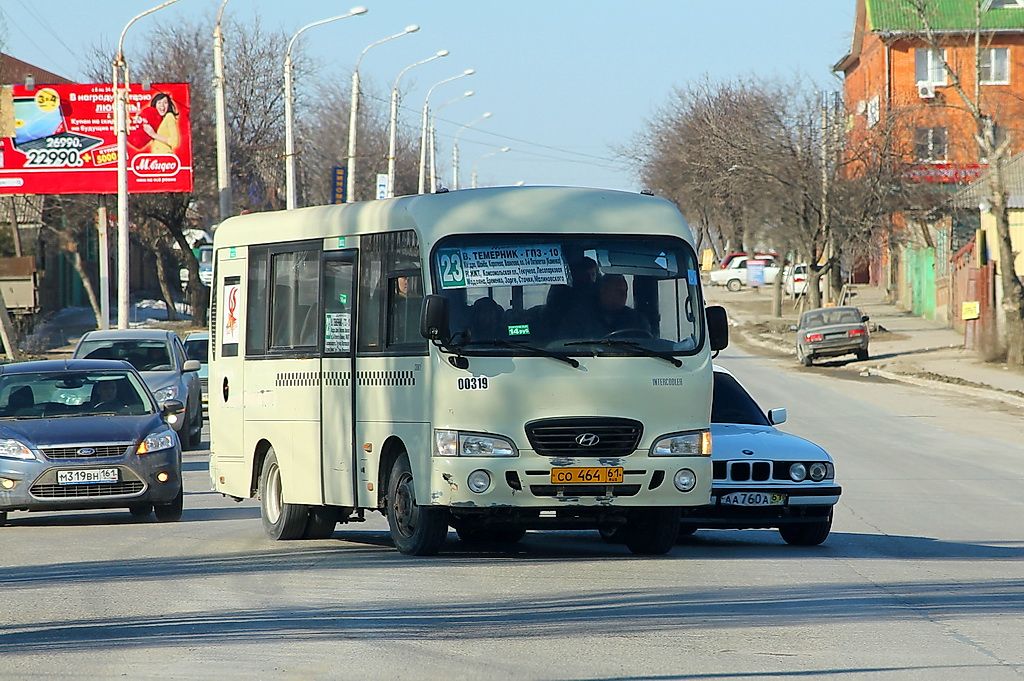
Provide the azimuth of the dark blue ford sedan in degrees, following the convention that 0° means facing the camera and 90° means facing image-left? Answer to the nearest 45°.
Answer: approximately 0°

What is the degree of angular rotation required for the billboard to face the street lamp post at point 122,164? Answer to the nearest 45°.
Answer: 0° — it already faces it

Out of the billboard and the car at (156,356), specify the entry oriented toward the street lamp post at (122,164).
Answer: the billboard

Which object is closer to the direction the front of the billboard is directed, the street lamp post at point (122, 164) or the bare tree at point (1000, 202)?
the street lamp post

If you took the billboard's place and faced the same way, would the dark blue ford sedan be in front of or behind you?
in front

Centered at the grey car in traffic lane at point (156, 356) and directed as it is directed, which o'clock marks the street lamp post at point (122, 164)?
The street lamp post is roughly at 6 o'clock from the grey car in traffic lane.

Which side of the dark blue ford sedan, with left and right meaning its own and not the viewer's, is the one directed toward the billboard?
back

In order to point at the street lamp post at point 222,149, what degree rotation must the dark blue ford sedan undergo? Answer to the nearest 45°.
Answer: approximately 180°

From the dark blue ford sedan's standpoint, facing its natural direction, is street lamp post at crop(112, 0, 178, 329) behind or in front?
behind

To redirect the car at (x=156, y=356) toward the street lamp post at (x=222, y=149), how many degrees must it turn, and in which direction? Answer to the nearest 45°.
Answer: approximately 180°

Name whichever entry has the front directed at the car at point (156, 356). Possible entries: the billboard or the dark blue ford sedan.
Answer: the billboard
